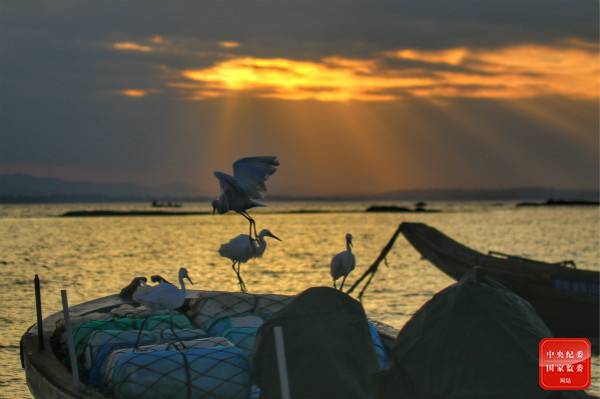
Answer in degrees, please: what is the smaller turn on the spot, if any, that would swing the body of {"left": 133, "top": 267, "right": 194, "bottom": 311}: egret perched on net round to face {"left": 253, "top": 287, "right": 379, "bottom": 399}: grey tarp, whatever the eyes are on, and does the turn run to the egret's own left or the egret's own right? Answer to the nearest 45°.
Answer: approximately 45° to the egret's own right

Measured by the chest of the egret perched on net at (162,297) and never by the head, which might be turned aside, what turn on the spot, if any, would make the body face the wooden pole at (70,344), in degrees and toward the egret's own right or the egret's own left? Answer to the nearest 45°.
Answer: approximately 135° to the egret's own right

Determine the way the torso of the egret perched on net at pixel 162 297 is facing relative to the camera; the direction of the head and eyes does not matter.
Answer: to the viewer's right

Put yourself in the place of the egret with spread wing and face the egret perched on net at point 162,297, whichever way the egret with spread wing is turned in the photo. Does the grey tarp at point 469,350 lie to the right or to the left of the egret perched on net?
left

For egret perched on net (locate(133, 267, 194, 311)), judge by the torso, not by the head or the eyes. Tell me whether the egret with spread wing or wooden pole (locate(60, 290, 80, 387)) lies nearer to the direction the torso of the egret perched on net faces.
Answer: the egret with spread wing

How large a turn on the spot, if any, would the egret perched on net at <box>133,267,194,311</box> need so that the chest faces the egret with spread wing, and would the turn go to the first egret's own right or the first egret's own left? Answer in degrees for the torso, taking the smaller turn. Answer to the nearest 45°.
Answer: approximately 45° to the first egret's own left

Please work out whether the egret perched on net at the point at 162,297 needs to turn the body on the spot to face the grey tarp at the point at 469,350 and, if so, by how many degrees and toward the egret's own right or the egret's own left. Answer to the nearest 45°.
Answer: approximately 45° to the egret's own right
